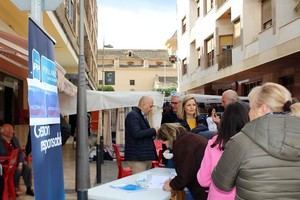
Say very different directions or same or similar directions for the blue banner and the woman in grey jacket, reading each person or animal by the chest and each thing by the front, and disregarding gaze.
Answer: very different directions

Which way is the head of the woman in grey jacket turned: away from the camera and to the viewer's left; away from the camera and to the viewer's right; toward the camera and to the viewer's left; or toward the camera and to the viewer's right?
away from the camera and to the viewer's left

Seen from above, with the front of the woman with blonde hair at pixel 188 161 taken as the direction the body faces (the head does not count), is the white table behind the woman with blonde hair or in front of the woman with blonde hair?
in front

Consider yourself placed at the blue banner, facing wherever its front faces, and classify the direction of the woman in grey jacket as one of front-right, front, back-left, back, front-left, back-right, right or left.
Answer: front

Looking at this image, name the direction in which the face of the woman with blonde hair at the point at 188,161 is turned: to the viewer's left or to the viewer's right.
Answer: to the viewer's left

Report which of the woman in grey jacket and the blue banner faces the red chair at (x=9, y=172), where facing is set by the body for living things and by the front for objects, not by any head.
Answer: the woman in grey jacket

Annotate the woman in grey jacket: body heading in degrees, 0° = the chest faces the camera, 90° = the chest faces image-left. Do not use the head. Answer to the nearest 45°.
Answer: approximately 135°

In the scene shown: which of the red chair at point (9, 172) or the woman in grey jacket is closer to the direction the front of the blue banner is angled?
the woman in grey jacket

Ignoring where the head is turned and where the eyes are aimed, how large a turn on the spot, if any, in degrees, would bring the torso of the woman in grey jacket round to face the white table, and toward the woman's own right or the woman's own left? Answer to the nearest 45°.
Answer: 0° — they already face it

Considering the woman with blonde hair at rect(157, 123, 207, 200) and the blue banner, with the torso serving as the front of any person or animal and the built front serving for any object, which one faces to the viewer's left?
the woman with blonde hair

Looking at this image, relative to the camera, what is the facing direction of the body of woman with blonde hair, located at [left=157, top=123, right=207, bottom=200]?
to the viewer's left

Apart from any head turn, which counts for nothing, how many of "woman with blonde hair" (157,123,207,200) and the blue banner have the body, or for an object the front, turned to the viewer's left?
1

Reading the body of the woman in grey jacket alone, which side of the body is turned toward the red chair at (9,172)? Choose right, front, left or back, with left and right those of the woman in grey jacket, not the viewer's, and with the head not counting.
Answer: left

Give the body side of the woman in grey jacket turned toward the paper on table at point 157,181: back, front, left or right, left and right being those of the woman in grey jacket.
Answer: front
